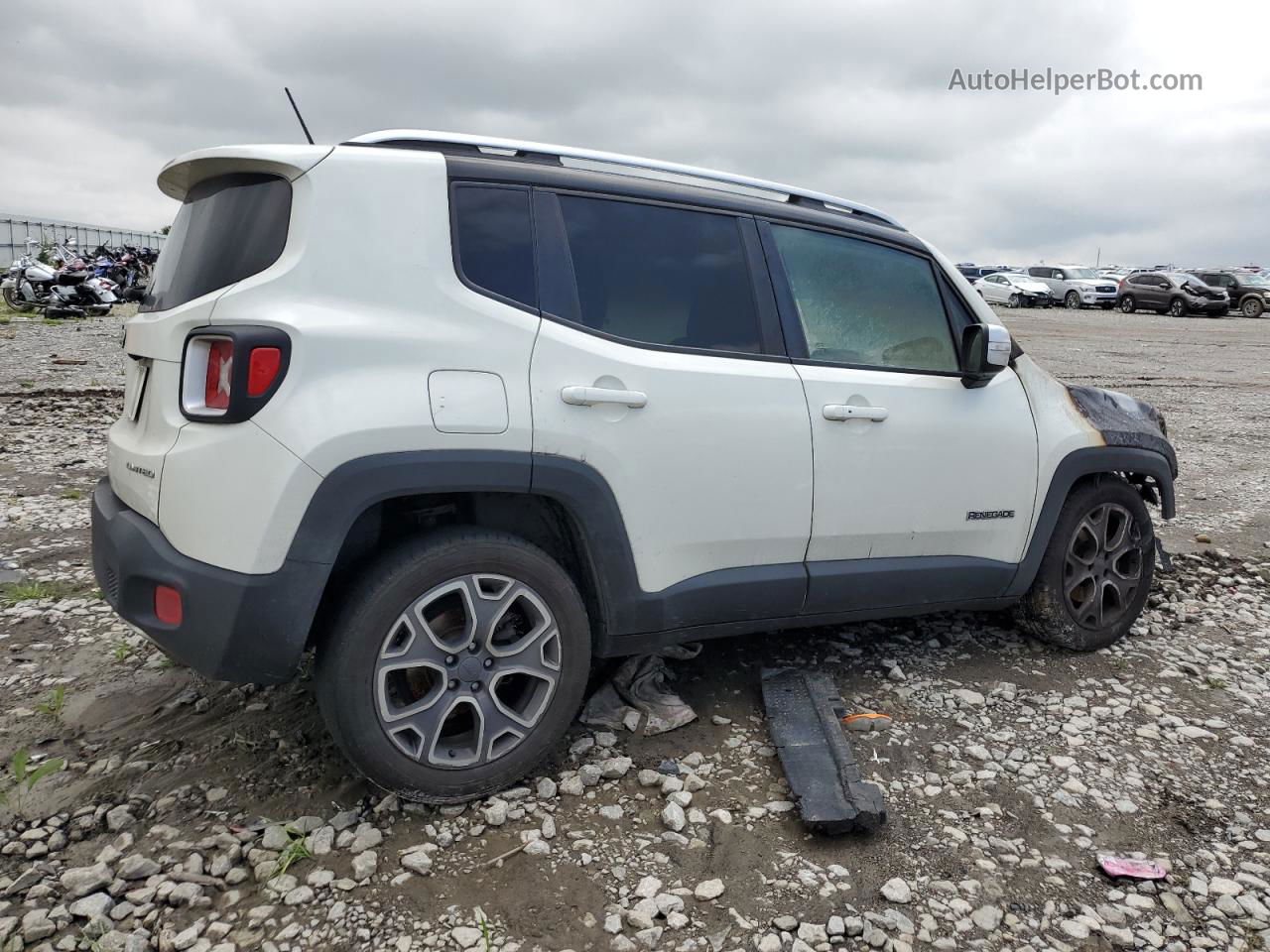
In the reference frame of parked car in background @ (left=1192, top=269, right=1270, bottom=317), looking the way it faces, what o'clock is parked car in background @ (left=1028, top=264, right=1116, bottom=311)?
parked car in background @ (left=1028, top=264, right=1116, bottom=311) is roughly at 5 o'clock from parked car in background @ (left=1192, top=269, right=1270, bottom=317).

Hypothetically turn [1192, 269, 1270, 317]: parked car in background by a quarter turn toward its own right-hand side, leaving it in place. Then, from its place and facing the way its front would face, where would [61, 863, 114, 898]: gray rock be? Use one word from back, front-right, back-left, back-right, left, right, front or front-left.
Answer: front-left

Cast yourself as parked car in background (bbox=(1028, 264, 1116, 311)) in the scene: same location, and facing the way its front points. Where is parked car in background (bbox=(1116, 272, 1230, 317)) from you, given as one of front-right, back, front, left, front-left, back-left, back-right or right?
front

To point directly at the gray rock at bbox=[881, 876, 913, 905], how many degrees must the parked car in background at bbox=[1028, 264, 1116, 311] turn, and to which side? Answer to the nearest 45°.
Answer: approximately 45° to its right

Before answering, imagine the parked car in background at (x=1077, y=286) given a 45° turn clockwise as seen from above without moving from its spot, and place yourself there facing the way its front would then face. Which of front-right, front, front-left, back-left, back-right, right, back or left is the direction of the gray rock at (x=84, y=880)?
front

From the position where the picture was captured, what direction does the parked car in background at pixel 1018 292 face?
facing the viewer and to the right of the viewer

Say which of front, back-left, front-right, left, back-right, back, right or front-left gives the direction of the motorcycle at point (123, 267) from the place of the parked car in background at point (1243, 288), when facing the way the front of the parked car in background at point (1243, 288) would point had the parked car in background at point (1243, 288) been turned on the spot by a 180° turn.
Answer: left

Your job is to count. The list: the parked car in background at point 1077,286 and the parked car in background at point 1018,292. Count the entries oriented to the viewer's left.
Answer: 0

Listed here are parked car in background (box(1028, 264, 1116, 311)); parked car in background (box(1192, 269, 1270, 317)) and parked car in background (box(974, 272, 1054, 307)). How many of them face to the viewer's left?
0

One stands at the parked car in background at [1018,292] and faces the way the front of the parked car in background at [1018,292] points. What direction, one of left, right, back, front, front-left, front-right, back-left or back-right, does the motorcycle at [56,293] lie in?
right

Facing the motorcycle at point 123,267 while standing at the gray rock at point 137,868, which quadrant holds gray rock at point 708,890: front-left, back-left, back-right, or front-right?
back-right

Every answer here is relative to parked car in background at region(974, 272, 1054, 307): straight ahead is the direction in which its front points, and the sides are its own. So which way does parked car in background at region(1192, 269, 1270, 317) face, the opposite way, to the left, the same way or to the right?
the same way

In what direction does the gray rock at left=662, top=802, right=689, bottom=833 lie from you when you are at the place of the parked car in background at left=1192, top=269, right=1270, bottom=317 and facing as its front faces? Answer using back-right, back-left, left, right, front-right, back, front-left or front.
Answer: front-right

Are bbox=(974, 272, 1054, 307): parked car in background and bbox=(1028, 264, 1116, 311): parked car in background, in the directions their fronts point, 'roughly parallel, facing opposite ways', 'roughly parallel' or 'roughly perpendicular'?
roughly parallel

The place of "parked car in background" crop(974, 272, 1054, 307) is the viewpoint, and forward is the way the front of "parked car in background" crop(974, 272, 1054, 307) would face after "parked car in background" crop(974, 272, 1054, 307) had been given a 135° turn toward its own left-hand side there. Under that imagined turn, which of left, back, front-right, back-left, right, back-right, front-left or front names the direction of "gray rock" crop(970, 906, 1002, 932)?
back

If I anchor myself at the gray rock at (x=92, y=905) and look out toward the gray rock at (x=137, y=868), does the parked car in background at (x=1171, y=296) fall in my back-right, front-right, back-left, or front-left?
front-right

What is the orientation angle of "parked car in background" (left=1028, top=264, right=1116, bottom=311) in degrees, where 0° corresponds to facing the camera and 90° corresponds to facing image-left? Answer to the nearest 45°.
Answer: approximately 315°

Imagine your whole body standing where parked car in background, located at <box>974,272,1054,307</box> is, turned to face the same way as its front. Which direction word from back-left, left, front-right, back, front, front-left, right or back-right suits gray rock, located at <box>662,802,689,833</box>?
front-right
